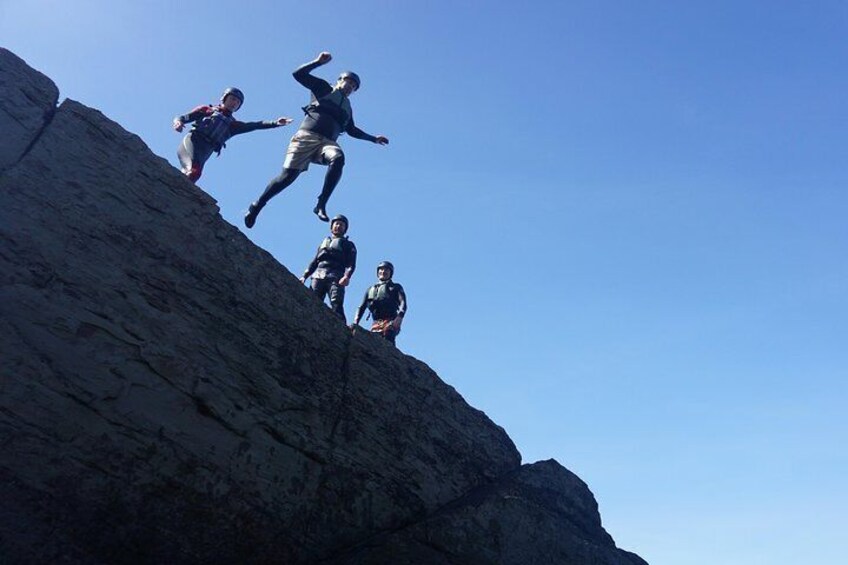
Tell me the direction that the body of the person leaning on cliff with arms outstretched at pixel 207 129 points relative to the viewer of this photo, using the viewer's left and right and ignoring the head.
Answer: facing the viewer and to the right of the viewer

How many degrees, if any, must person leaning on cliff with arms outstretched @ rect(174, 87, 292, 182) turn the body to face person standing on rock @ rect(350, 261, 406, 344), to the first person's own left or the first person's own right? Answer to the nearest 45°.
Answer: approximately 45° to the first person's own left

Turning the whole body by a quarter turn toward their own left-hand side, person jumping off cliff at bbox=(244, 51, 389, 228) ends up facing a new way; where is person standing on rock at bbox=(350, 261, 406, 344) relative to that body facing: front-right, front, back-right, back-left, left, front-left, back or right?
front

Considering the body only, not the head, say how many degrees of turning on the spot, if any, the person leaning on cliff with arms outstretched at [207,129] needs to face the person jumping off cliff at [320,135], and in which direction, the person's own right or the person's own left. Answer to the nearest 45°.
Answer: approximately 45° to the person's own left

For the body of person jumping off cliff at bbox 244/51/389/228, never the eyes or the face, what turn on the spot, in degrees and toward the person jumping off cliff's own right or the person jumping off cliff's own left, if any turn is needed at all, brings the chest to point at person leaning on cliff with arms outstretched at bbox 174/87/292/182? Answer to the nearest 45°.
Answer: approximately 135° to the person jumping off cliff's own right

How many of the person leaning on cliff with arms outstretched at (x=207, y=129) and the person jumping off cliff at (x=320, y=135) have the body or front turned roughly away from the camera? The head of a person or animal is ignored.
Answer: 0
